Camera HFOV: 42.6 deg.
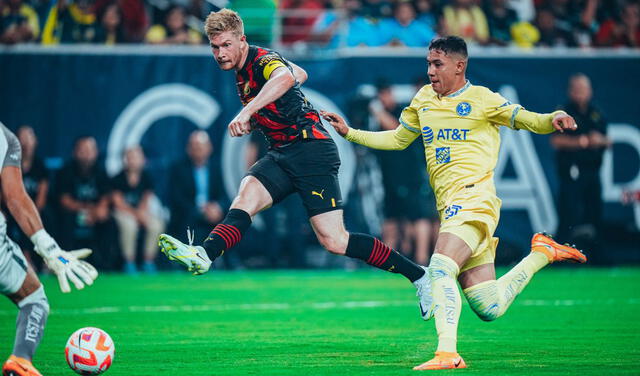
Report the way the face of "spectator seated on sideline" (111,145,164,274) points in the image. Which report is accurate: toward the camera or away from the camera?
toward the camera

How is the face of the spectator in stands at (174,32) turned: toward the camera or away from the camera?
toward the camera

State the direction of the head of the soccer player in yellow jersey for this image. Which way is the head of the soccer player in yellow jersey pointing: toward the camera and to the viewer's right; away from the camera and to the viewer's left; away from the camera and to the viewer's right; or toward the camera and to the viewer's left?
toward the camera and to the viewer's left

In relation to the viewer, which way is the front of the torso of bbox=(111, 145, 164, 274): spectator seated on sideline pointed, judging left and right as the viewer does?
facing the viewer

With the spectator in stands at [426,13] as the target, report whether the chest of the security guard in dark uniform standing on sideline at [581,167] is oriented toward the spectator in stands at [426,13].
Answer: no

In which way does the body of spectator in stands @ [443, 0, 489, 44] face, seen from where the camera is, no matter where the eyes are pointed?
toward the camera

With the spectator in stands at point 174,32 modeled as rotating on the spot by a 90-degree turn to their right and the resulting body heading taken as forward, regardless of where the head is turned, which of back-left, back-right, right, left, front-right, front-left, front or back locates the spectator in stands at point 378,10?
back

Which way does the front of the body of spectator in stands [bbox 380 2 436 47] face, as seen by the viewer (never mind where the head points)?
toward the camera

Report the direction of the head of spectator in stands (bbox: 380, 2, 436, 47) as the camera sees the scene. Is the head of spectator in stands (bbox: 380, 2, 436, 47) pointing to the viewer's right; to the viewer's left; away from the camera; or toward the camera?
toward the camera

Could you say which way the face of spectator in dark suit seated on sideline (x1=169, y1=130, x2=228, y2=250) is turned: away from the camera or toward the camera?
toward the camera

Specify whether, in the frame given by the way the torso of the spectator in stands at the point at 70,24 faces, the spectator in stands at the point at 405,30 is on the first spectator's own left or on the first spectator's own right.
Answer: on the first spectator's own left

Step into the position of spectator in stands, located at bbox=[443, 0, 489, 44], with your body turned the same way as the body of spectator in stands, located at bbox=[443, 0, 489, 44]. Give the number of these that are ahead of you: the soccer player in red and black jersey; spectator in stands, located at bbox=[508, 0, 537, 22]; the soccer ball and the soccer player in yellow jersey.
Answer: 3

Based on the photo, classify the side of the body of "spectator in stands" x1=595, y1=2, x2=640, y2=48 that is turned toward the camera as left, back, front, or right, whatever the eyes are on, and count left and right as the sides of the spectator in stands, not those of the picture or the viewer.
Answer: front

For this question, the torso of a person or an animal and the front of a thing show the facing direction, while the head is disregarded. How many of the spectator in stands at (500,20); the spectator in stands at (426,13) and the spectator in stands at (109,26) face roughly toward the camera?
3

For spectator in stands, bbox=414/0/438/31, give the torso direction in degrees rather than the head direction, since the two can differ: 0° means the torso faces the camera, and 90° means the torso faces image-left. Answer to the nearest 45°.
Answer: approximately 0°

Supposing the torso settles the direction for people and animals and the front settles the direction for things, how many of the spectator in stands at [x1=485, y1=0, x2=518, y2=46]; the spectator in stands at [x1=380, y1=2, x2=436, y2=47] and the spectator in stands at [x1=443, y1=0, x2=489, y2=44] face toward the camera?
3

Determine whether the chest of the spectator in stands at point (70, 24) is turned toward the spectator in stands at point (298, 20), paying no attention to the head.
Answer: no

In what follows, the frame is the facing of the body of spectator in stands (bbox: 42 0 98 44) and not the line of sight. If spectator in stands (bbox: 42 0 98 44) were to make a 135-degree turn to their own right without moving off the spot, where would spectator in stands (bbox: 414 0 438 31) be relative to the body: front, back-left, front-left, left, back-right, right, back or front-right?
back-right
